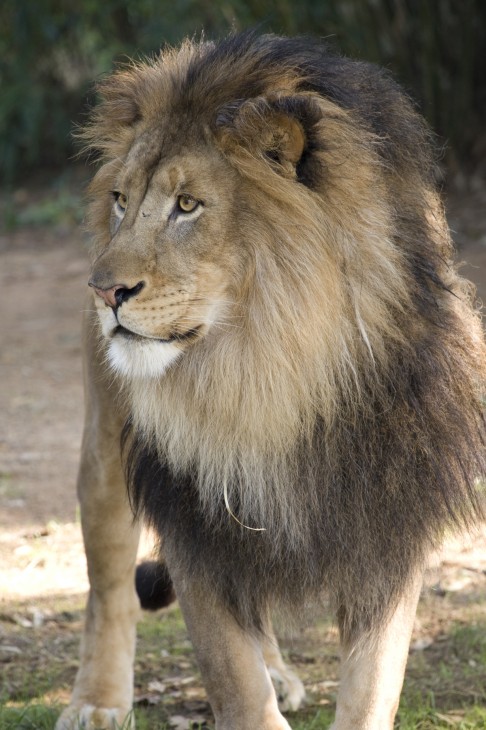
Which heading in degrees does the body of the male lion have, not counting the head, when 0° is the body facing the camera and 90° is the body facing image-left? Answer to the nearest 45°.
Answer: approximately 0°
